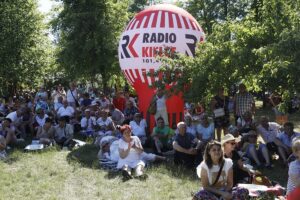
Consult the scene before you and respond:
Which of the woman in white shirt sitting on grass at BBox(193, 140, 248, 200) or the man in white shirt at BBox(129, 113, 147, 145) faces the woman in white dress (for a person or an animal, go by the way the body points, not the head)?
the man in white shirt

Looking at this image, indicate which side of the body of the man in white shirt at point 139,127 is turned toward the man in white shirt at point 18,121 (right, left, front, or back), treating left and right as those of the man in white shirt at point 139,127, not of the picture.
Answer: right

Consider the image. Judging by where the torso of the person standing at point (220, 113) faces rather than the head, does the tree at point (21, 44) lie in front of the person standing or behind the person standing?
behind

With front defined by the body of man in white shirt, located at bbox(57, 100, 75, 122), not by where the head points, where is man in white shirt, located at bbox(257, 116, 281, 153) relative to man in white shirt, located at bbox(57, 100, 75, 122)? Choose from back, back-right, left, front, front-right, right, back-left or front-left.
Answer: front-left

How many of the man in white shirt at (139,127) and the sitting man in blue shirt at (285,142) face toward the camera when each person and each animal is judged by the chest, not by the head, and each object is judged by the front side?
2

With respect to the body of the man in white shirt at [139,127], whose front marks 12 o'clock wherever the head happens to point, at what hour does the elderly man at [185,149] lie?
The elderly man is roughly at 11 o'clock from the man in white shirt.

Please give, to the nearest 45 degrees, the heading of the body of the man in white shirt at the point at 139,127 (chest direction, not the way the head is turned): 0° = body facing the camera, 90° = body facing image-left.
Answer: approximately 0°

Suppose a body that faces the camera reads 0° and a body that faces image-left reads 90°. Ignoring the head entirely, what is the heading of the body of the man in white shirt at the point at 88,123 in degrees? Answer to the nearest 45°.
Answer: approximately 0°

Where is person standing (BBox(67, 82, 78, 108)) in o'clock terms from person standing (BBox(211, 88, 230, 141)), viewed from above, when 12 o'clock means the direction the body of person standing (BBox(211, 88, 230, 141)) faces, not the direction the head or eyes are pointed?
person standing (BBox(67, 82, 78, 108)) is roughly at 4 o'clock from person standing (BBox(211, 88, 230, 141)).
